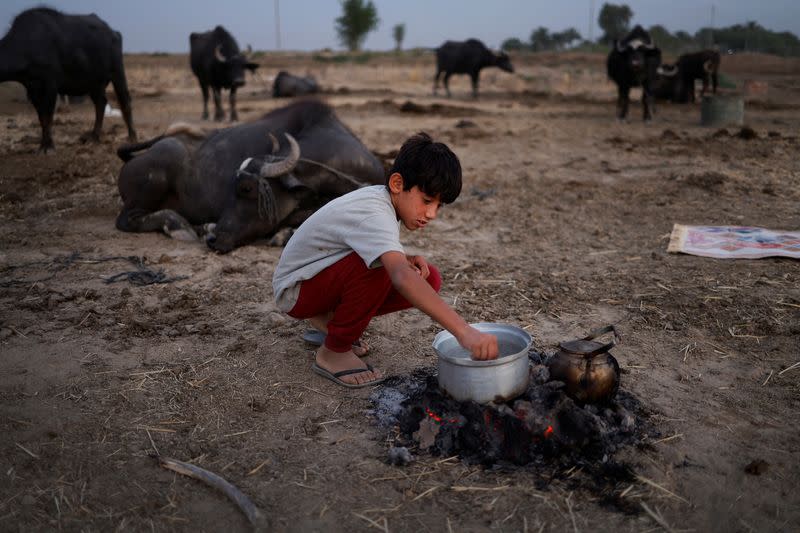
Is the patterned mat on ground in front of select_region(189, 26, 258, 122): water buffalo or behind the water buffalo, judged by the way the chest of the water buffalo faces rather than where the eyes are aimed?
in front

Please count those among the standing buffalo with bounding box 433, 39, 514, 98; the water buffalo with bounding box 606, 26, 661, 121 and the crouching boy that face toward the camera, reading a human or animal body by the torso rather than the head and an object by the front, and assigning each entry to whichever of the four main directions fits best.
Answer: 1

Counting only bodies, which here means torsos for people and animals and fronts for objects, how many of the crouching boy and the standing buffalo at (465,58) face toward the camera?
0

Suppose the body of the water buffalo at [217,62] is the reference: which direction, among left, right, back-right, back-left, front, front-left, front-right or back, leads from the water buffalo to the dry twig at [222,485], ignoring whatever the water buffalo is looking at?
front-right

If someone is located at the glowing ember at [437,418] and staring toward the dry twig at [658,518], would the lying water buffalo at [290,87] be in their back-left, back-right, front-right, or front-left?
back-left

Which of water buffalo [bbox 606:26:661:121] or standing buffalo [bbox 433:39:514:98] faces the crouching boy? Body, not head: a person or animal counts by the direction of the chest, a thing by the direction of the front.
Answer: the water buffalo

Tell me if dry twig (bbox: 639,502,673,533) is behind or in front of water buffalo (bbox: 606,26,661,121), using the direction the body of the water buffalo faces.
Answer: in front

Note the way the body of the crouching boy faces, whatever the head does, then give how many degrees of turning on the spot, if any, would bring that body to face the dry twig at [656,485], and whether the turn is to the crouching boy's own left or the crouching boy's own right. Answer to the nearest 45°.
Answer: approximately 45° to the crouching boy's own right

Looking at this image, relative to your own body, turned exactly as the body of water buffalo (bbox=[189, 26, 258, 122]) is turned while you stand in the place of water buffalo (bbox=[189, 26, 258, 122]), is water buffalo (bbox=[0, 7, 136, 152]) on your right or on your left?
on your right

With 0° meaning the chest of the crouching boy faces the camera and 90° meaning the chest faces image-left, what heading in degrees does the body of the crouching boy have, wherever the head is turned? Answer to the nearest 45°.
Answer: approximately 270°

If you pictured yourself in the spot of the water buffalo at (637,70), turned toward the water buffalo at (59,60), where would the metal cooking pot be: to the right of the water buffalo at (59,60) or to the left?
left

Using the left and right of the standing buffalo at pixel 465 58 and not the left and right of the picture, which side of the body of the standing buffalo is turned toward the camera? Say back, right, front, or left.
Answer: right
